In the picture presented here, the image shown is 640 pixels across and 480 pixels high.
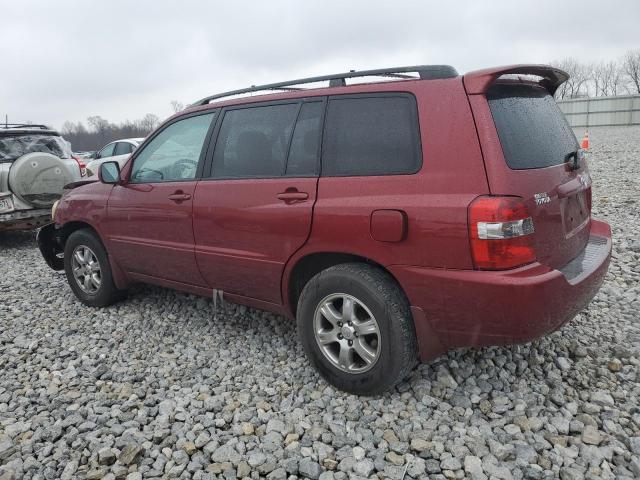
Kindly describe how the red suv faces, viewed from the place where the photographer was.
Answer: facing away from the viewer and to the left of the viewer

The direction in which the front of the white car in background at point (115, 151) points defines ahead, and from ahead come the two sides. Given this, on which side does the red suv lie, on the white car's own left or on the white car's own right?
on the white car's own left

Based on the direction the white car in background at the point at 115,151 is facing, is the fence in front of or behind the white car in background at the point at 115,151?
behind

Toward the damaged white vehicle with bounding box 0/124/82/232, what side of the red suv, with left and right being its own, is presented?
front

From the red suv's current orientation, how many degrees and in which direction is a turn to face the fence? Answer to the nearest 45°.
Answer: approximately 90° to its right

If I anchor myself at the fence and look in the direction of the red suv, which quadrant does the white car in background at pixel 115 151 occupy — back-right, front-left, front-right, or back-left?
front-right

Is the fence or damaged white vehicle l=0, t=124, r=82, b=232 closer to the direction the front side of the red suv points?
the damaged white vehicle

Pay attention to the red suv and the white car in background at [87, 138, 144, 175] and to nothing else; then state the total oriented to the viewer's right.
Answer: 0
